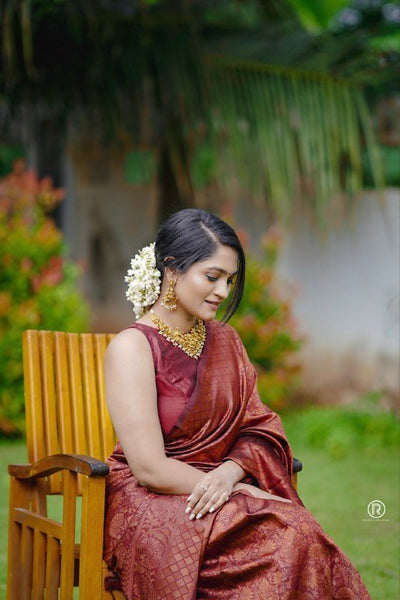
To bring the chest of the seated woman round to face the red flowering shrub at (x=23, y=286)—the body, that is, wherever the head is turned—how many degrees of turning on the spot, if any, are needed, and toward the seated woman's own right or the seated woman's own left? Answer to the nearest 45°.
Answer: approximately 135° to the seated woman's own left

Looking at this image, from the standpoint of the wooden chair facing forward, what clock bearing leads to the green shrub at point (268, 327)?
The green shrub is roughly at 8 o'clock from the wooden chair.

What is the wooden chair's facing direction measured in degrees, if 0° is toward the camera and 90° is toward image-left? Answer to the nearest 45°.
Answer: approximately 315°

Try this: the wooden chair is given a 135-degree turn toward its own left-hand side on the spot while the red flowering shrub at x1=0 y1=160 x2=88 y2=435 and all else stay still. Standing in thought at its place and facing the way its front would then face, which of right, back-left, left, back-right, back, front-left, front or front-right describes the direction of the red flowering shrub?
front

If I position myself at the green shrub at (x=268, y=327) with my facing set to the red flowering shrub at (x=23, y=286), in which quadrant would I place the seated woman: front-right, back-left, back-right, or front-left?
front-left

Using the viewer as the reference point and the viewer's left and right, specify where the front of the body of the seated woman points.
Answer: facing the viewer and to the right of the viewer

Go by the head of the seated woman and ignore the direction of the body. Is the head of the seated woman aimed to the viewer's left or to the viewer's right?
to the viewer's right
